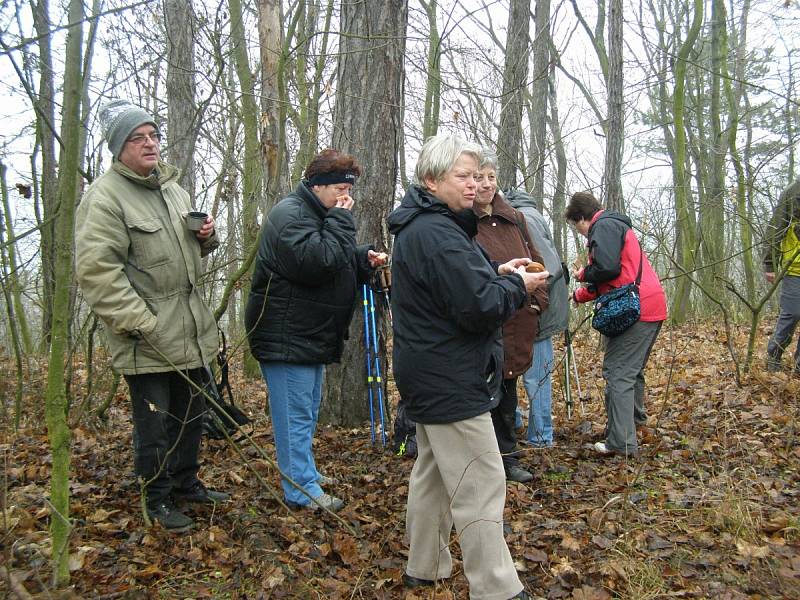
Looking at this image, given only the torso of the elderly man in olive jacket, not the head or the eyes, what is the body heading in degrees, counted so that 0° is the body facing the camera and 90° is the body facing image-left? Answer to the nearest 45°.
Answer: approximately 315°

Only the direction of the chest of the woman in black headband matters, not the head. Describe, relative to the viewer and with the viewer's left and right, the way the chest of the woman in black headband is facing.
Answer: facing to the right of the viewer

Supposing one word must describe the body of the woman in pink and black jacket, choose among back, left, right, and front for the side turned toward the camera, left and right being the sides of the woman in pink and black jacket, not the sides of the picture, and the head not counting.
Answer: left

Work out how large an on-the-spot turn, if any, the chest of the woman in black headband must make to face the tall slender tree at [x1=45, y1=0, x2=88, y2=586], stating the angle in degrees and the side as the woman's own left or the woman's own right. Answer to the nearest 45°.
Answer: approximately 135° to the woman's own right

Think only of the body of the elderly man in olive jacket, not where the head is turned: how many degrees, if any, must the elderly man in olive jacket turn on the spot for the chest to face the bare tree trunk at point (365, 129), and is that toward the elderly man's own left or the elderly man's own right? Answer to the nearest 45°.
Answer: approximately 90° to the elderly man's own left

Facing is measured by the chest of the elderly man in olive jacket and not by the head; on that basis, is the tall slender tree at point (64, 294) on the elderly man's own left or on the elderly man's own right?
on the elderly man's own right

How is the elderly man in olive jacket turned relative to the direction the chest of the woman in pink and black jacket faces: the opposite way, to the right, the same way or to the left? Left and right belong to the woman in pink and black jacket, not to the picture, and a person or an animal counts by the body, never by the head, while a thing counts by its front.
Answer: the opposite way

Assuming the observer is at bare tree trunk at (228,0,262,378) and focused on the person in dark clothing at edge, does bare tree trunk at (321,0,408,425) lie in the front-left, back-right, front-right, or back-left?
front-right

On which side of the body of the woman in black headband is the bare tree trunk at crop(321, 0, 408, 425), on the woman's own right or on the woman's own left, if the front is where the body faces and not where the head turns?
on the woman's own left

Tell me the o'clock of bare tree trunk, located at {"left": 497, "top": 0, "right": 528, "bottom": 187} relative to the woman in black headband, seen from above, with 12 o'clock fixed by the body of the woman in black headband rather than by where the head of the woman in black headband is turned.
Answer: The bare tree trunk is roughly at 10 o'clock from the woman in black headband.

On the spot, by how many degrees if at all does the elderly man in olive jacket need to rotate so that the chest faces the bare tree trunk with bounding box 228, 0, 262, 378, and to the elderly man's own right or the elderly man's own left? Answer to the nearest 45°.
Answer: approximately 135° to the elderly man's own left

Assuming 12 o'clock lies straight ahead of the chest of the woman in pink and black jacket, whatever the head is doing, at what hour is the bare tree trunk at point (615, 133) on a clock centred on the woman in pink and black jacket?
The bare tree trunk is roughly at 3 o'clock from the woman in pink and black jacket.

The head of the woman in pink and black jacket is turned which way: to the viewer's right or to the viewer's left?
to the viewer's left

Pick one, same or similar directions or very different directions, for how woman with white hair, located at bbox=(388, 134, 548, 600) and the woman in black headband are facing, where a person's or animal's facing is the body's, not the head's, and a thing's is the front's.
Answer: same or similar directions

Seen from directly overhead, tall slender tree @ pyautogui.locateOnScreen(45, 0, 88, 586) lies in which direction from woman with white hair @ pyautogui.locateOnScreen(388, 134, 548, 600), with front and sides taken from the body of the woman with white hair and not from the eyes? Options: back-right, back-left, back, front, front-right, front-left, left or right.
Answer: back

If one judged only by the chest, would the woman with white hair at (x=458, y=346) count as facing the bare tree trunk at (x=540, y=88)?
no

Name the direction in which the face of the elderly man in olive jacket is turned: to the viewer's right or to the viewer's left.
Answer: to the viewer's right

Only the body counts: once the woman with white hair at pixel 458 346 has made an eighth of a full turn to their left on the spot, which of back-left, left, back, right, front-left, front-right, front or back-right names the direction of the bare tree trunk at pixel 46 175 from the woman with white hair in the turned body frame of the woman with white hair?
left

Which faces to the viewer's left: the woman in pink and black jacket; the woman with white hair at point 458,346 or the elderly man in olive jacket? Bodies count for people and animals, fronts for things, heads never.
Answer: the woman in pink and black jacket
